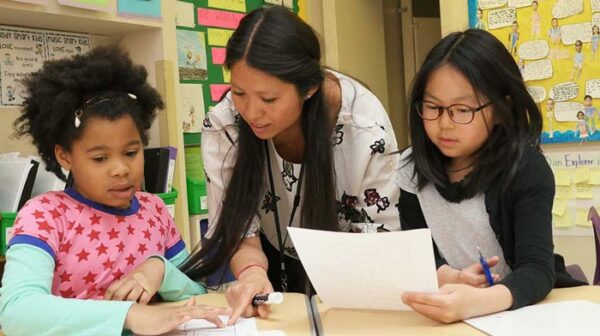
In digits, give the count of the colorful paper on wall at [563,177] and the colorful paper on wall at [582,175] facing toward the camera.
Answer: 2

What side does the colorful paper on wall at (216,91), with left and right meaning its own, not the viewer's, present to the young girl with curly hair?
front

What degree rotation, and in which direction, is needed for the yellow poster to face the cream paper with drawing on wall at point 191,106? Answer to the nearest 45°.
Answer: approximately 90° to its right

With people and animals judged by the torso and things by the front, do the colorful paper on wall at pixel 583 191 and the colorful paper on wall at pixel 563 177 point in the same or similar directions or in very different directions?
same or similar directions

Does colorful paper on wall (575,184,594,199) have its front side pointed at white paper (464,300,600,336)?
yes

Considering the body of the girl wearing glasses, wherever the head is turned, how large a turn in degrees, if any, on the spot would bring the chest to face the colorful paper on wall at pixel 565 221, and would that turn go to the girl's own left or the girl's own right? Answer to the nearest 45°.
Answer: approximately 135° to the girl's own right

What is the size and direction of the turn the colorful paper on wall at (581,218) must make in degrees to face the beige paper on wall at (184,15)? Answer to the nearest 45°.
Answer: approximately 90° to its right

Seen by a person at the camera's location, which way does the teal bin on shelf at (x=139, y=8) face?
facing the viewer

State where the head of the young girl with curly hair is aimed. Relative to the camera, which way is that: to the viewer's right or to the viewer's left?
to the viewer's right

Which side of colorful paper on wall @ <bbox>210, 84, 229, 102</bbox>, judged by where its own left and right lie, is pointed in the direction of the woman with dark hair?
front

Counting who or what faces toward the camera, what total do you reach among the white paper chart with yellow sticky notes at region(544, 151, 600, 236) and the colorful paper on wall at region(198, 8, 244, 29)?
2

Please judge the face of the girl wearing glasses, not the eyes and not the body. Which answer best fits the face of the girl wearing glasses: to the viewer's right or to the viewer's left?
to the viewer's left

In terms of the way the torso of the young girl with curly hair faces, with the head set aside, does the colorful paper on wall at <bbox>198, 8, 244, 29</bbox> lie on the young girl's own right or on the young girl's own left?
on the young girl's own left

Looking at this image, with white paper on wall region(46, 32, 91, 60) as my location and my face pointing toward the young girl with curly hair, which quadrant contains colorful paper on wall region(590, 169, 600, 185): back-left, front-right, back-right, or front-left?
front-left

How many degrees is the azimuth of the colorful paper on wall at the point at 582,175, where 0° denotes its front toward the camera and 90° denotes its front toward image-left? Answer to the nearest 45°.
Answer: approximately 0°

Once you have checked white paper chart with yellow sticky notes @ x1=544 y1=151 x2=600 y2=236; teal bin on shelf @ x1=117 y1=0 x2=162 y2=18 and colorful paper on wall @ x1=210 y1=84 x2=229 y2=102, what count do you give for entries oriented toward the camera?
3

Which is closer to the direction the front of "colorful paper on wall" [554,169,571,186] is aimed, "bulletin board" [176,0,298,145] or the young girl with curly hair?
the young girl with curly hair
